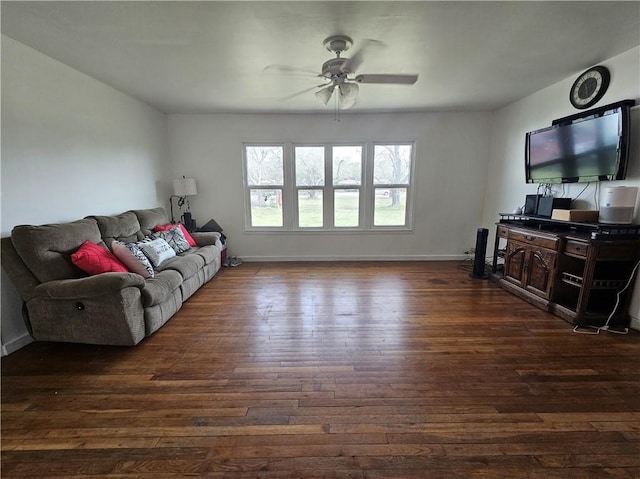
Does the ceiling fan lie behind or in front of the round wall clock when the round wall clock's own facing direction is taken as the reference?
in front

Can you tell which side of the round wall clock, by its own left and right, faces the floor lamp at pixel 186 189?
front

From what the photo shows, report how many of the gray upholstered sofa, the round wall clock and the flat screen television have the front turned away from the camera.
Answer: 0

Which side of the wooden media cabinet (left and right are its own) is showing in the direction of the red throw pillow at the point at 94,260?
front

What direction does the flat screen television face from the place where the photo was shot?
facing the viewer and to the left of the viewer

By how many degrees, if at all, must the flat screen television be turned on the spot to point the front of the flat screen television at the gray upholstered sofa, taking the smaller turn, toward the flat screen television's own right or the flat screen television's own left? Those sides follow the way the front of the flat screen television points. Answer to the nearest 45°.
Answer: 0° — it already faces it

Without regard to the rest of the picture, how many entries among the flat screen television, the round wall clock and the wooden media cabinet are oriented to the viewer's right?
0

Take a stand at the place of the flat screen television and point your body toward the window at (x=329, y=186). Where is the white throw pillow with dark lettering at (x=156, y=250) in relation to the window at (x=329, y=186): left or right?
left

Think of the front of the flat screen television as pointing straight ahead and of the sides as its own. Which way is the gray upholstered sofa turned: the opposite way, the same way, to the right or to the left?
the opposite way

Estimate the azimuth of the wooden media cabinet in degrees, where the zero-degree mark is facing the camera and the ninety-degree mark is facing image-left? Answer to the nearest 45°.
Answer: approximately 45°

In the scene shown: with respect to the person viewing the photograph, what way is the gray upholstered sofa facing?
facing the viewer and to the right of the viewer

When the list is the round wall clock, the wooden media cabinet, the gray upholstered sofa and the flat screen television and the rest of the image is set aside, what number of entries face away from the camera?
0

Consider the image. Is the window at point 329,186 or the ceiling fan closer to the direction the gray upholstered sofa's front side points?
the ceiling fan

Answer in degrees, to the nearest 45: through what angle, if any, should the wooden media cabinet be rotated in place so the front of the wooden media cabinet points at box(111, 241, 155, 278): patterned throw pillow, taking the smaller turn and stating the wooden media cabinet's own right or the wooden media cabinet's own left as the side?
0° — it already faces it

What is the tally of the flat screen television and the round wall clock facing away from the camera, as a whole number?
0

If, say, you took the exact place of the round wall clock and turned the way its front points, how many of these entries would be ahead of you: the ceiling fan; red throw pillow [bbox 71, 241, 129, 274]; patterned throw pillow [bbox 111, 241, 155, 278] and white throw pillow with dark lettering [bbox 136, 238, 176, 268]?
4

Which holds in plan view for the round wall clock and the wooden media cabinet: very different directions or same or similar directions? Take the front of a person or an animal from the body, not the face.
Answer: same or similar directions
